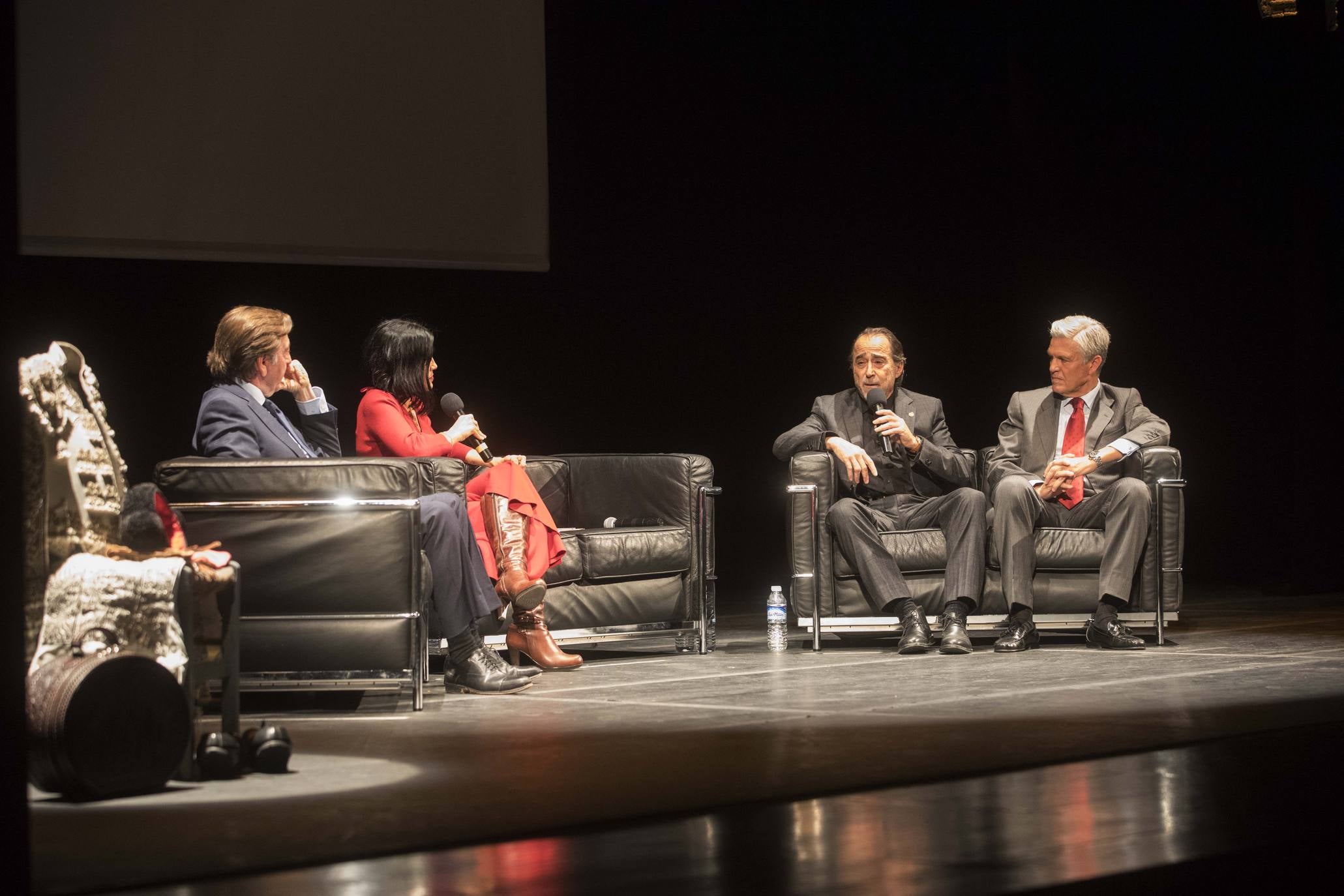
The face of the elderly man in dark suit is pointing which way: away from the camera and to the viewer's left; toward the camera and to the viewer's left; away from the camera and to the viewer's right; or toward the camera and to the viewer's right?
toward the camera and to the viewer's left

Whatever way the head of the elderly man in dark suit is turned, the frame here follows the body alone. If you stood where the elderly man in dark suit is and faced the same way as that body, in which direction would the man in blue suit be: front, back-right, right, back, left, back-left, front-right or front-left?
front-right

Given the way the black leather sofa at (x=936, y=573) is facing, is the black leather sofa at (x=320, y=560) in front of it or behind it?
in front

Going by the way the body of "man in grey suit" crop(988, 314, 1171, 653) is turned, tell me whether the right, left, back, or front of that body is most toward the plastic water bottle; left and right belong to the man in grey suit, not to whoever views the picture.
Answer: right

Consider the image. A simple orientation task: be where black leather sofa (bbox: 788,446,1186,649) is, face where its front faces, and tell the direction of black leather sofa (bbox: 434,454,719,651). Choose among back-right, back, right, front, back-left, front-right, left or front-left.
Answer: right

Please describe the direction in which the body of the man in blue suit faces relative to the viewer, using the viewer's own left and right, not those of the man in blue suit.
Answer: facing to the right of the viewer

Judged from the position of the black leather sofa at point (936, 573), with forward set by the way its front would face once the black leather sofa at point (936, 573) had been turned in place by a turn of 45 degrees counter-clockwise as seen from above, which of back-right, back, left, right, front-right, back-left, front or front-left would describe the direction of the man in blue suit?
right

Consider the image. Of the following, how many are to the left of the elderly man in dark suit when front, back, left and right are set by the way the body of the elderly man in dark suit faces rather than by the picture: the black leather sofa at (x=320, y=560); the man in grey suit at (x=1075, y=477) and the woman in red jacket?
1

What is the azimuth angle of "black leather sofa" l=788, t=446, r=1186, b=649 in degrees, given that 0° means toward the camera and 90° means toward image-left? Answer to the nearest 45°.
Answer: approximately 0°
